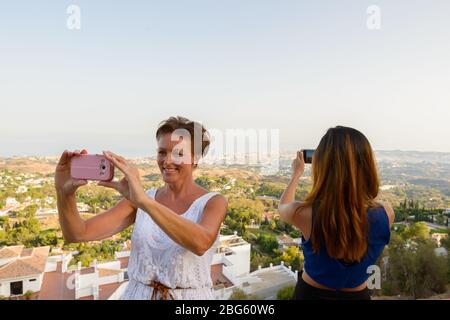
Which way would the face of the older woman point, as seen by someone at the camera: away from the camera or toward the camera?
toward the camera

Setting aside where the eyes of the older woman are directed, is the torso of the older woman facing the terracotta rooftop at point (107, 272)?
no

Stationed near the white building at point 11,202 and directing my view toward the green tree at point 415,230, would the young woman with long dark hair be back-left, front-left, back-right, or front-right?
front-right

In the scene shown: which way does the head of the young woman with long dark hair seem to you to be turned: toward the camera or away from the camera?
away from the camera

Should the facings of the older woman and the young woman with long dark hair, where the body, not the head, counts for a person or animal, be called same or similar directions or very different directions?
very different directions

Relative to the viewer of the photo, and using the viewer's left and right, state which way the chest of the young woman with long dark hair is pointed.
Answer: facing away from the viewer

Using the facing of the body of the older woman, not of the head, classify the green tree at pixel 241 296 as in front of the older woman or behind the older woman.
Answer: behind

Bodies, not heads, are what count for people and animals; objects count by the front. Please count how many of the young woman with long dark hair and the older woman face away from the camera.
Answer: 1

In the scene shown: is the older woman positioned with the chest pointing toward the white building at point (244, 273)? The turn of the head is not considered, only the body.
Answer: no

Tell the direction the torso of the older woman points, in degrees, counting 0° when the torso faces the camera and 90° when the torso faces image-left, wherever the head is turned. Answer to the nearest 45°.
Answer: approximately 45°

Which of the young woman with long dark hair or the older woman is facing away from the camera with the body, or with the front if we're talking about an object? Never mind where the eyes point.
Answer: the young woman with long dark hair
